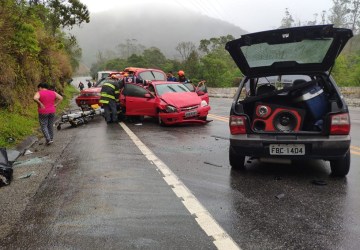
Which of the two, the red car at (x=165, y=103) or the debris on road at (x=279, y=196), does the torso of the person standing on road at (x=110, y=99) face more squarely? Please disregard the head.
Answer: the red car

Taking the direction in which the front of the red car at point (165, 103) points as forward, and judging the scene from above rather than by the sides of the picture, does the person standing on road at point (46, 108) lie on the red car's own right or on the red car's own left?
on the red car's own right

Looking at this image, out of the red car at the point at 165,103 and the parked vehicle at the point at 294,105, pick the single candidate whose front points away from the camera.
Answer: the parked vehicle

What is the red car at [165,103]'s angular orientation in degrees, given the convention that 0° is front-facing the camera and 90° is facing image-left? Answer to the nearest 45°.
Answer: approximately 315°

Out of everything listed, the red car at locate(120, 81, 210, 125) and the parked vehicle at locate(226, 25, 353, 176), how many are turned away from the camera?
1

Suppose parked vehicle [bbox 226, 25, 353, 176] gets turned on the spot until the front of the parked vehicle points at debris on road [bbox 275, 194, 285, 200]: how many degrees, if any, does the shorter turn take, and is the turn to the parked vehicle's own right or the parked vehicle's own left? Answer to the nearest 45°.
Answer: approximately 180°

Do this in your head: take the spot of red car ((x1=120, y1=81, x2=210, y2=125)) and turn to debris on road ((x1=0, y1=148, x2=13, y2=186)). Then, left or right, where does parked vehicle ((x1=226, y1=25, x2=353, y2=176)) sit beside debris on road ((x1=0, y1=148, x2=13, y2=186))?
left

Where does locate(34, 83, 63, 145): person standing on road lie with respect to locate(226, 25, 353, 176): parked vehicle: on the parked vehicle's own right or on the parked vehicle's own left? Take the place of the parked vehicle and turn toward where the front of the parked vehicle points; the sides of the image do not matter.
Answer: on the parked vehicle's own left

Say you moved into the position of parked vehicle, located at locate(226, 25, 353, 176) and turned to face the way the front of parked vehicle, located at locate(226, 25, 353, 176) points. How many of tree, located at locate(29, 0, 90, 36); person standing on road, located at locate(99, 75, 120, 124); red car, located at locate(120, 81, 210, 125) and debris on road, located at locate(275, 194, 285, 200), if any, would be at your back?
1

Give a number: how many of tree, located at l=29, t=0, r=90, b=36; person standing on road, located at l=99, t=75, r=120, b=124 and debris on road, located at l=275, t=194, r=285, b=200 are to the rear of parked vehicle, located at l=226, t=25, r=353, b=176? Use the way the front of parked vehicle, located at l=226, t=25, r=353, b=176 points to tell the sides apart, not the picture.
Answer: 1

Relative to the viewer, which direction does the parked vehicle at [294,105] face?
away from the camera

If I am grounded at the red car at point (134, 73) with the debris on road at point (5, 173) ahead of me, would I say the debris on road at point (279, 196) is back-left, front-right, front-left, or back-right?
front-left

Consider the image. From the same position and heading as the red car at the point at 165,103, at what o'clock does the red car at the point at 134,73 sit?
the red car at the point at 134,73 is roughly at 7 o'clock from the red car at the point at 165,103.
